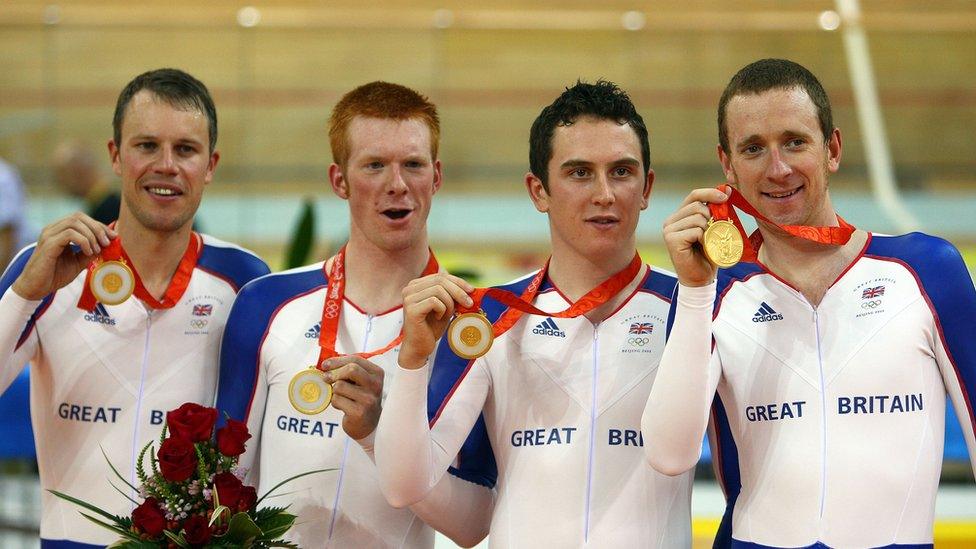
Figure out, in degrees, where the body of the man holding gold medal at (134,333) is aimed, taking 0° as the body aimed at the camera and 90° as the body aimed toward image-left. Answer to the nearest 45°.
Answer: approximately 0°

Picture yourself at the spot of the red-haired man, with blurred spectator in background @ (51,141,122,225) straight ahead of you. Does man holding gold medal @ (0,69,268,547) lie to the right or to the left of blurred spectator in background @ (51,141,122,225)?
left

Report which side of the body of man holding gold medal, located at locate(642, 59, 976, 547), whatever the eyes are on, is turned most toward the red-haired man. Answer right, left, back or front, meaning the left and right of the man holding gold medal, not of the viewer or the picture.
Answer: right

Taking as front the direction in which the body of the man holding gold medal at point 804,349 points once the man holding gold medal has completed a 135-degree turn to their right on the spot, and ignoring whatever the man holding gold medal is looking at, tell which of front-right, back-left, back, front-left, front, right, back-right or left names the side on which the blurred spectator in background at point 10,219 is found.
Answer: front

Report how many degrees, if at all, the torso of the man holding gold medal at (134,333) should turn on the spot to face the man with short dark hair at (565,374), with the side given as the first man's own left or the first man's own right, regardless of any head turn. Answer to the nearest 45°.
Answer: approximately 45° to the first man's own left

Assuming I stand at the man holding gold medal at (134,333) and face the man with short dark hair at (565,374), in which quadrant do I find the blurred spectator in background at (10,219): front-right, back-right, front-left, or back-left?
back-left

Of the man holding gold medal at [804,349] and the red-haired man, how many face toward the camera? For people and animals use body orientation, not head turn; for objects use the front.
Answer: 2

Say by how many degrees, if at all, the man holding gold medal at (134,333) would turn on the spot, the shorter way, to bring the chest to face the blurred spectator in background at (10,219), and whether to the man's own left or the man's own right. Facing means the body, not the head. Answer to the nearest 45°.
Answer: approximately 180°

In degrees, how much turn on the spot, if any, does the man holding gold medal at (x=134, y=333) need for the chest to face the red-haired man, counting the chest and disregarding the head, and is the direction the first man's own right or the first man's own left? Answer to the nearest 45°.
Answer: approximately 45° to the first man's own left
